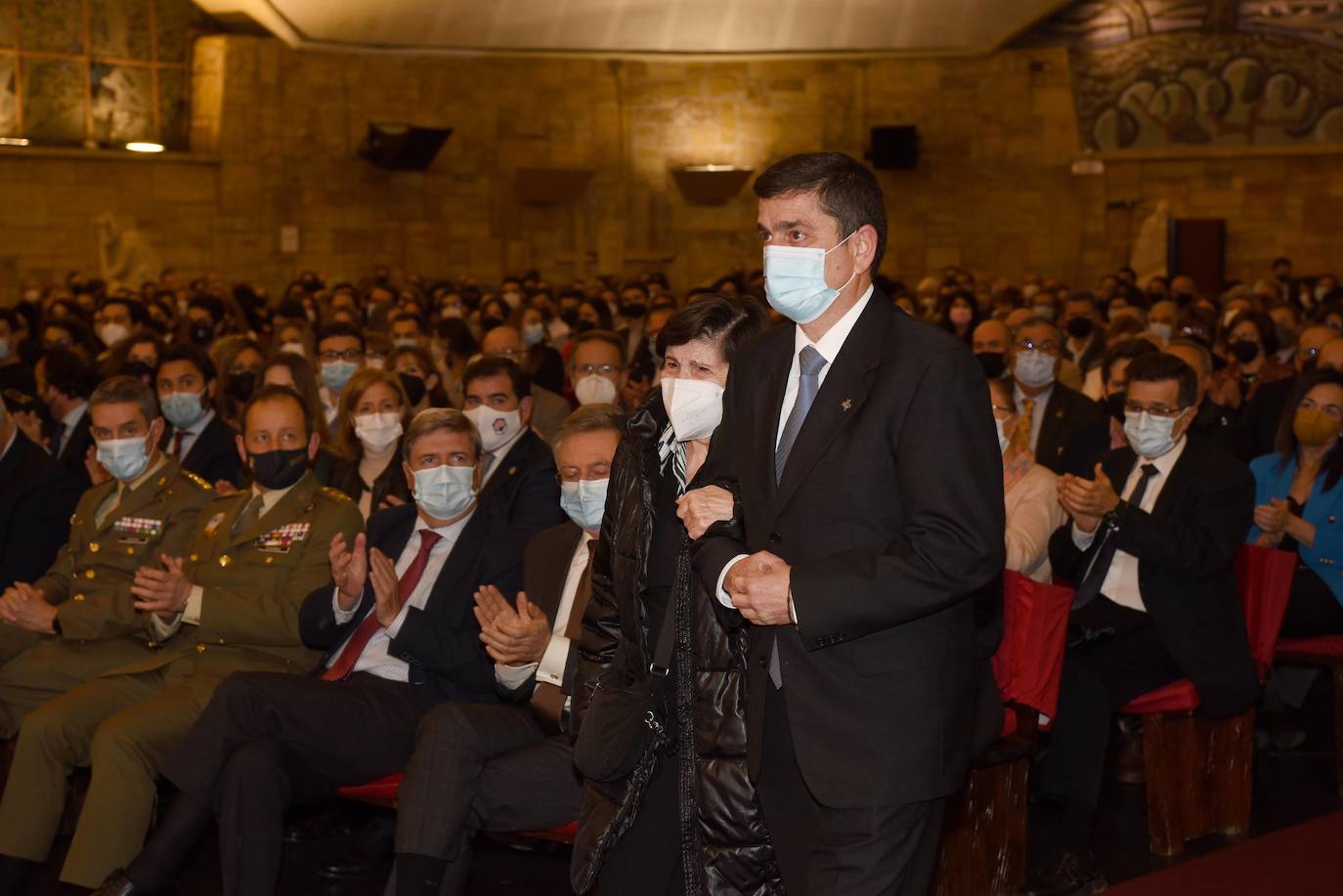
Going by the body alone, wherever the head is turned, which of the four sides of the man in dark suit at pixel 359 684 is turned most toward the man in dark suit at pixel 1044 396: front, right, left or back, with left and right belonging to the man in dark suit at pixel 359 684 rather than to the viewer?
back

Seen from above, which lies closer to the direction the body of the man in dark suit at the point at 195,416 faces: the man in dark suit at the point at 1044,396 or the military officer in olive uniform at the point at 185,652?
the military officer in olive uniform

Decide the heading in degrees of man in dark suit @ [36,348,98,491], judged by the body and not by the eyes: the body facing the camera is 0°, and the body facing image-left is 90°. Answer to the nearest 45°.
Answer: approximately 45°

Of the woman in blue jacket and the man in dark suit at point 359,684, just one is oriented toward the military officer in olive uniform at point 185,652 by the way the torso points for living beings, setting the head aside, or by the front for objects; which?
the woman in blue jacket

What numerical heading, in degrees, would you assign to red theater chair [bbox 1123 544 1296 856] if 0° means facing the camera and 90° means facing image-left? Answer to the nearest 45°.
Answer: approximately 45°

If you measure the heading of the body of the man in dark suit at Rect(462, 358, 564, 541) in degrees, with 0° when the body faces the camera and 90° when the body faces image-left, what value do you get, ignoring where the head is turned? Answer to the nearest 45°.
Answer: approximately 45°
